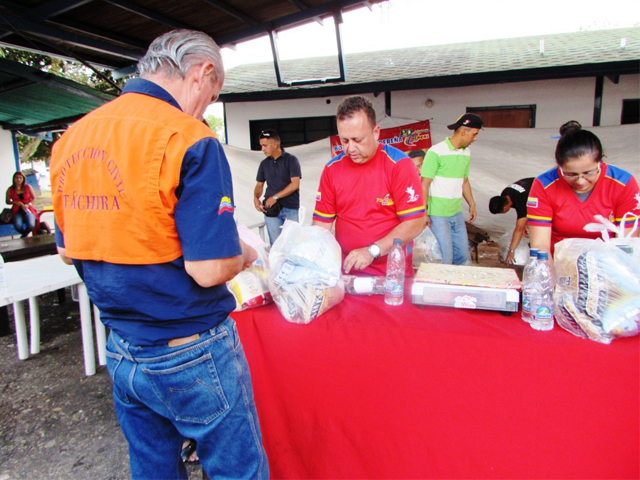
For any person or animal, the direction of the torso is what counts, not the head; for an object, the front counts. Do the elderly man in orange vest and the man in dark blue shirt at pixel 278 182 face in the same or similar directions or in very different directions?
very different directions

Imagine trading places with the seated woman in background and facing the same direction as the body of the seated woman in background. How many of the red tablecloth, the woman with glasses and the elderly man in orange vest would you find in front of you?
3

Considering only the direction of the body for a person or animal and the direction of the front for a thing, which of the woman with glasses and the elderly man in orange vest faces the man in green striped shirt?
the elderly man in orange vest

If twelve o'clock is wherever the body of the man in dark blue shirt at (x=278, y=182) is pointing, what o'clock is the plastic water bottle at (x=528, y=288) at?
The plastic water bottle is roughly at 10 o'clock from the man in dark blue shirt.

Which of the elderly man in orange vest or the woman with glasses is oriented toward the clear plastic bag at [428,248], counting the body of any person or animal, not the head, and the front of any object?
the elderly man in orange vest

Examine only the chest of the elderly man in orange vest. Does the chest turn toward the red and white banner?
yes

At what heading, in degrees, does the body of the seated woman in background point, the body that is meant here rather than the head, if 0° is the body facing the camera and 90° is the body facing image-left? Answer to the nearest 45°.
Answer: approximately 0°

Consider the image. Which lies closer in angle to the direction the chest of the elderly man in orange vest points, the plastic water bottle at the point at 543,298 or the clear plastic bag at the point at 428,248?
the clear plastic bag

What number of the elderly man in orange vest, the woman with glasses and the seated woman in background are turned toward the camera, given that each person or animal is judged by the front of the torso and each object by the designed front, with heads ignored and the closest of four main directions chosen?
2

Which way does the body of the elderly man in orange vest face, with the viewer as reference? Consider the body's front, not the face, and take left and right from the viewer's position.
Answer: facing away from the viewer and to the right of the viewer
